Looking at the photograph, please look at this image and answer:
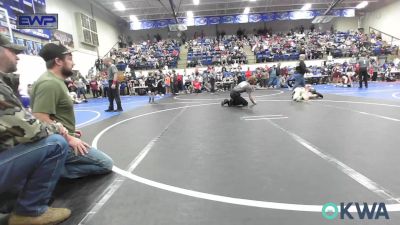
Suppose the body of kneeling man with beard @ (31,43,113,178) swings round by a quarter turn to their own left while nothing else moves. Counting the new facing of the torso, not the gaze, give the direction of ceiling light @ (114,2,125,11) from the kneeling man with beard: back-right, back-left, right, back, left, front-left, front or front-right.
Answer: front

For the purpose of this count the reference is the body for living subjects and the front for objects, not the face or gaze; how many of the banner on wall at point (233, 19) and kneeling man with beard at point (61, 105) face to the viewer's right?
1

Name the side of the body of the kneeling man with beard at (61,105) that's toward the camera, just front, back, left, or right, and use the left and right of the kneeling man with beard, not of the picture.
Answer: right

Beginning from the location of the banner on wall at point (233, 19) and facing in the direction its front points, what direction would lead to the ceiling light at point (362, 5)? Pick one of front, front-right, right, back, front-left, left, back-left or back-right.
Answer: left

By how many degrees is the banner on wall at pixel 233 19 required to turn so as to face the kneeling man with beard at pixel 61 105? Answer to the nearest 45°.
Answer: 0° — it already faces them

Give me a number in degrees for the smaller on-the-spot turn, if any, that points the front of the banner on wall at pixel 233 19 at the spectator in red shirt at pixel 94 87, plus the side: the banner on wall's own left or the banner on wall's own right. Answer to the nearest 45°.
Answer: approximately 45° to the banner on wall's own right

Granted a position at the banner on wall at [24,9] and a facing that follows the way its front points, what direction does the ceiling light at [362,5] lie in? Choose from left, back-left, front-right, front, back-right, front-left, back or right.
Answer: front-left

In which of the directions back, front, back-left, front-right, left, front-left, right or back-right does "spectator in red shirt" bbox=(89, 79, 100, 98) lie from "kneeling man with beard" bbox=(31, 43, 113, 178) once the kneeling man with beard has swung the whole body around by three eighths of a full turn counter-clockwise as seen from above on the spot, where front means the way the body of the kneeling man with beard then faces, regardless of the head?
front-right

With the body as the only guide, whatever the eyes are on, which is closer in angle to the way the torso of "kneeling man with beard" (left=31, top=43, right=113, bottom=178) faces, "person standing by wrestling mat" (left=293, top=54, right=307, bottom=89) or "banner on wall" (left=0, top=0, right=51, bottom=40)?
the person standing by wrestling mat

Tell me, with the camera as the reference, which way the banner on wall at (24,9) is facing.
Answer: facing the viewer and to the right of the viewer

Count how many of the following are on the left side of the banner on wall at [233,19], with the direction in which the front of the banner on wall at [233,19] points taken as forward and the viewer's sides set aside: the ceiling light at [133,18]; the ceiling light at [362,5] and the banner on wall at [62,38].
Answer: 1

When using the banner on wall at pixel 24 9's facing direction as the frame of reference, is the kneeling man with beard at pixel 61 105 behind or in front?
in front

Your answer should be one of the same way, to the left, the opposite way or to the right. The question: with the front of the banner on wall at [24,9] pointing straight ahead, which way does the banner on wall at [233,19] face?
to the right

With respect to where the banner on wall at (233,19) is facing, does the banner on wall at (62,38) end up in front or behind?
in front

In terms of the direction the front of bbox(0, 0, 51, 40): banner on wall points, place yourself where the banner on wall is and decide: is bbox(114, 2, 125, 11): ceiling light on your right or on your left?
on your left

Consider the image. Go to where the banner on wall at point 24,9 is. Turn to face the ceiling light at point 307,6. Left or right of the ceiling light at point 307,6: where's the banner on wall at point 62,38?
left

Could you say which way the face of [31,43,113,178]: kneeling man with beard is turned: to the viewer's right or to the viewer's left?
to the viewer's right
